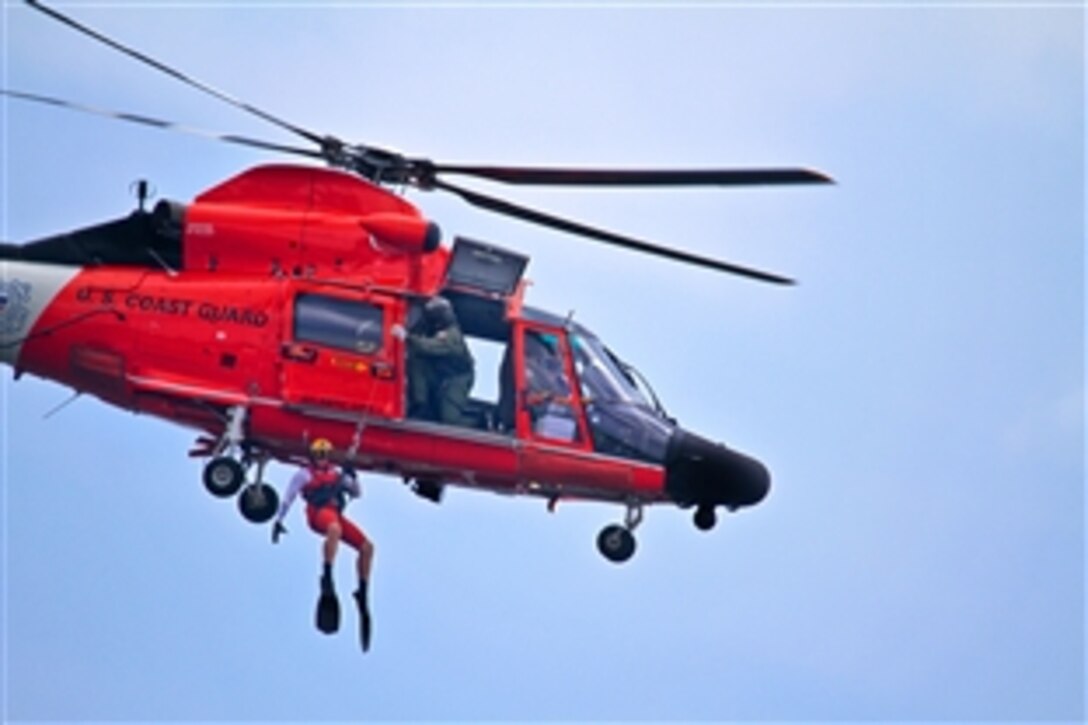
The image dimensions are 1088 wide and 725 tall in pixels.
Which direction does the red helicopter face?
to the viewer's right

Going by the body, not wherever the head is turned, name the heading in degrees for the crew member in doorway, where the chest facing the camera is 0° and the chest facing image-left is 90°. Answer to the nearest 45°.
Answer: approximately 45°
